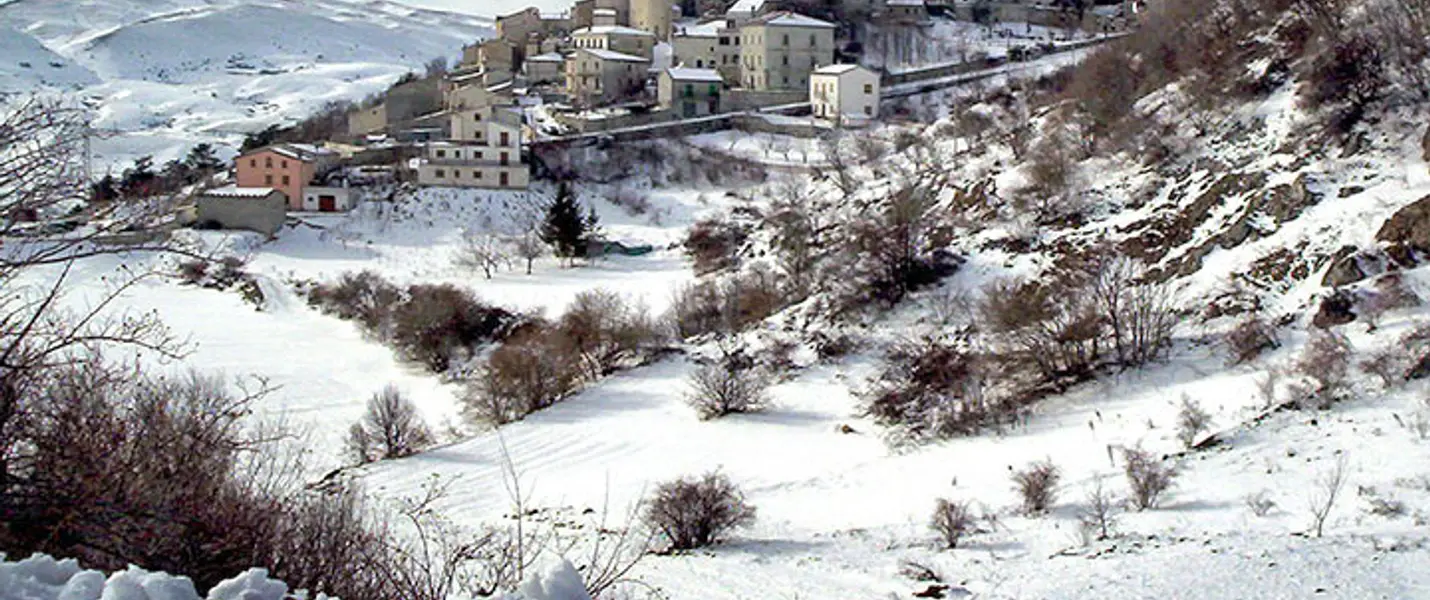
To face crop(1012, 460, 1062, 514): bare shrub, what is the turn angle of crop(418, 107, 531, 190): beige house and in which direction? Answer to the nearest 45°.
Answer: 0° — it already faces it

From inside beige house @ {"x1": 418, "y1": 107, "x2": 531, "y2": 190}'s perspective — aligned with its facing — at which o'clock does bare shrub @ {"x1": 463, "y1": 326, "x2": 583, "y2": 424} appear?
The bare shrub is roughly at 12 o'clock from the beige house.

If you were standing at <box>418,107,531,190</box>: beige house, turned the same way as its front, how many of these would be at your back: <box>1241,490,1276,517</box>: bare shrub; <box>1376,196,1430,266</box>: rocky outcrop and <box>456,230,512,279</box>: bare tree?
0

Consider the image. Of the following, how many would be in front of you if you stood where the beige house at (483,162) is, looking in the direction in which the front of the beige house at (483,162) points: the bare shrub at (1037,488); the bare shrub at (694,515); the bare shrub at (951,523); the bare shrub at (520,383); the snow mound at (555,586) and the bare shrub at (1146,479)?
6

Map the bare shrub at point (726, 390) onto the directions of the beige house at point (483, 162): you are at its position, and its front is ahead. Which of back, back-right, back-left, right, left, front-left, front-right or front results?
front

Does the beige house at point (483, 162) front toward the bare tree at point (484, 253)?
yes

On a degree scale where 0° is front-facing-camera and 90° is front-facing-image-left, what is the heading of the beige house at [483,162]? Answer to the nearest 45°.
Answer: approximately 0°

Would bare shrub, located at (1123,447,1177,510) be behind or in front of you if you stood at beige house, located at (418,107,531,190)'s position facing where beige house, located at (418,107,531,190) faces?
in front

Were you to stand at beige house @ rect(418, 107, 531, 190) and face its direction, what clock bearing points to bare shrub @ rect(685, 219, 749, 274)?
The bare shrub is roughly at 11 o'clock from the beige house.

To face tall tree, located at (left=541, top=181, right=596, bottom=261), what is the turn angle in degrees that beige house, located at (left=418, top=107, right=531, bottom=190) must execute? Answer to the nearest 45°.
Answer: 0° — it already faces it

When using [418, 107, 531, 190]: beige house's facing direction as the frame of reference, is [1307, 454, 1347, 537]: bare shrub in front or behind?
in front

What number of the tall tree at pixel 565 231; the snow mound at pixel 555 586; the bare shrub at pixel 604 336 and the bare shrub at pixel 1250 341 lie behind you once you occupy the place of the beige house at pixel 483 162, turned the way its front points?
0

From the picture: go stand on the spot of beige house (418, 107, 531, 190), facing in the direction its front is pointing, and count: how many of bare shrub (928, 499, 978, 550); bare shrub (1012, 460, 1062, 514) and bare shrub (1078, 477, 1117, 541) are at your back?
0

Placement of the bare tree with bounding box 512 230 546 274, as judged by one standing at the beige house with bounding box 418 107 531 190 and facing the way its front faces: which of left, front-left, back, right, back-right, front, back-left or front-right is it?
front

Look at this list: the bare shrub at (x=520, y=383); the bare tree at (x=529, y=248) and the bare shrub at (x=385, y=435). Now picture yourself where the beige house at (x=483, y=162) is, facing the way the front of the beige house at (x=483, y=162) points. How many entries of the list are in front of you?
3

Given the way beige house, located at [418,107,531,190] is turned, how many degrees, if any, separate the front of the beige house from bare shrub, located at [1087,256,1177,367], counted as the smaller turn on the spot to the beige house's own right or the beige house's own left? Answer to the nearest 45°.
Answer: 0° — it already faces it
